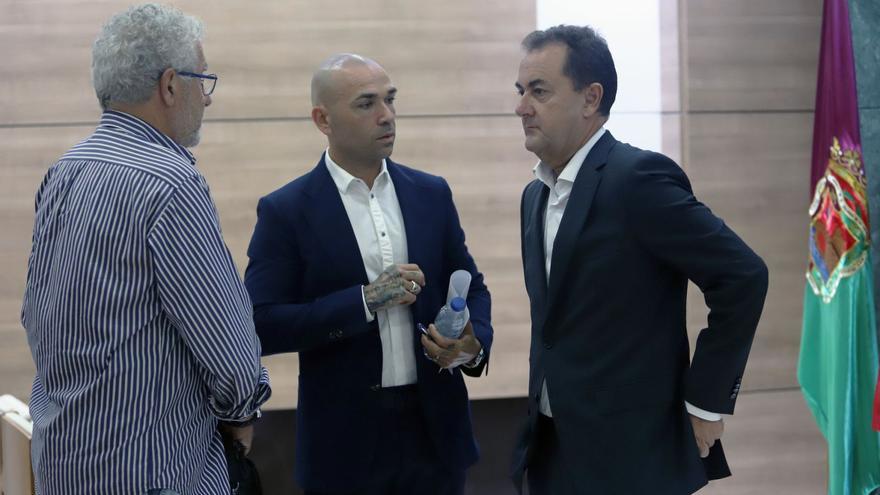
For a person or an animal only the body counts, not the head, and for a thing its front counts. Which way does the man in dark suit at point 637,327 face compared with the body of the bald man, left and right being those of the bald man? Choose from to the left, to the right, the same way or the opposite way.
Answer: to the right

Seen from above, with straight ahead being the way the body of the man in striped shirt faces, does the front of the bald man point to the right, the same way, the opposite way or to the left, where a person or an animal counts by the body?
to the right

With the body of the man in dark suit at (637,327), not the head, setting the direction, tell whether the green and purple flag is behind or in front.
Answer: behind

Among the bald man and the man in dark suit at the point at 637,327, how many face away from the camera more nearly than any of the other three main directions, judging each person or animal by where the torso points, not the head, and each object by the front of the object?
0

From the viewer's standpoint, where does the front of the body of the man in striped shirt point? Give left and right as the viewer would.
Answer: facing away from the viewer and to the right of the viewer

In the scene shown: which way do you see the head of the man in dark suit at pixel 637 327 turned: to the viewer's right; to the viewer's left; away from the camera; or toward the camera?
to the viewer's left

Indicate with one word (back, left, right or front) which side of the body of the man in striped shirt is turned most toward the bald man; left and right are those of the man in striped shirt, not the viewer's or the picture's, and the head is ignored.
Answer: front

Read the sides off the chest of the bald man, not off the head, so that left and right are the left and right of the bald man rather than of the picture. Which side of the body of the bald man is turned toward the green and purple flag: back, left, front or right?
left

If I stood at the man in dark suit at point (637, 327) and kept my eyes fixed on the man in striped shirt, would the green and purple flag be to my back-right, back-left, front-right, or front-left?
back-right

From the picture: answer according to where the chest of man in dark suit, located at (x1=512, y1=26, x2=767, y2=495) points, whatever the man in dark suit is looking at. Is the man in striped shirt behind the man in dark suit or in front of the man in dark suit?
in front

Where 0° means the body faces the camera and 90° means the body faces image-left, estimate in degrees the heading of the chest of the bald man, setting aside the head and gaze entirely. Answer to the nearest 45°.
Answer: approximately 315°

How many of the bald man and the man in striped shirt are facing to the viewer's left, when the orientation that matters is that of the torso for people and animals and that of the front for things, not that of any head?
0
